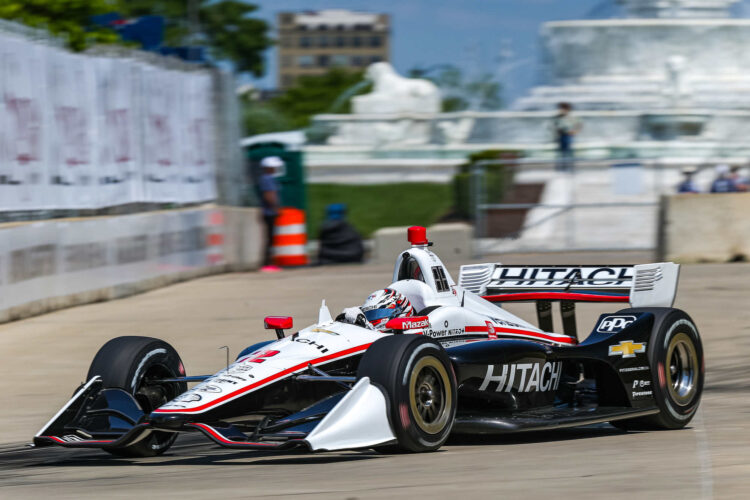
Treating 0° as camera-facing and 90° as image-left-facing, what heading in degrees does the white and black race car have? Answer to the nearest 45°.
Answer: approximately 45°

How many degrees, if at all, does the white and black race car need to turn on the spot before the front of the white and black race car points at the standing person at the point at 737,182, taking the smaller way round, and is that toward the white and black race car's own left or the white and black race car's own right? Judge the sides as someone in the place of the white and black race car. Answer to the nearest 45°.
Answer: approximately 135° to the white and black race car's own right

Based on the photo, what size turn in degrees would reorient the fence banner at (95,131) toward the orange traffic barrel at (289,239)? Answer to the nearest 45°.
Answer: approximately 90° to its left

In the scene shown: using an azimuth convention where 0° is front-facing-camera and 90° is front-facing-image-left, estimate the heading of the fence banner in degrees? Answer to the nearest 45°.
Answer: approximately 315°

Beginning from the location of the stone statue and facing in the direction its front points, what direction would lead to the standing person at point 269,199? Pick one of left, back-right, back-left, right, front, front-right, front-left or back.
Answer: left

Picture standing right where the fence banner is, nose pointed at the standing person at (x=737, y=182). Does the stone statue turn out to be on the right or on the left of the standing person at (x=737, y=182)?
left

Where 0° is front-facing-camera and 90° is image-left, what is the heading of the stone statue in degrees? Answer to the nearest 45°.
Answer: approximately 90°

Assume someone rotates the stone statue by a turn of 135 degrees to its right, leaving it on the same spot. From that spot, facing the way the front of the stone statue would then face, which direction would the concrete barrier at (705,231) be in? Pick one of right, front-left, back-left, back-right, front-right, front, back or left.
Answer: back-right

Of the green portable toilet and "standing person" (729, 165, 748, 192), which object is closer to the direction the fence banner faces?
the standing person

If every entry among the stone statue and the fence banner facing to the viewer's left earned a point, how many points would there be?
1

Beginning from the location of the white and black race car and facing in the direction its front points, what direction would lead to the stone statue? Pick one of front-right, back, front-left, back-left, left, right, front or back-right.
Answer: back-right

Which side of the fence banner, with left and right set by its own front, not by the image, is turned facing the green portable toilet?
left

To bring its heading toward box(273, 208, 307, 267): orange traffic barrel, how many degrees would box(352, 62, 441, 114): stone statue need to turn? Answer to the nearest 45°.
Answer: approximately 90° to its left

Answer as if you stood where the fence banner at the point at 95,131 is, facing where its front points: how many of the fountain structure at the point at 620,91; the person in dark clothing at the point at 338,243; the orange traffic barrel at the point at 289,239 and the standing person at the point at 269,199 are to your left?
4
